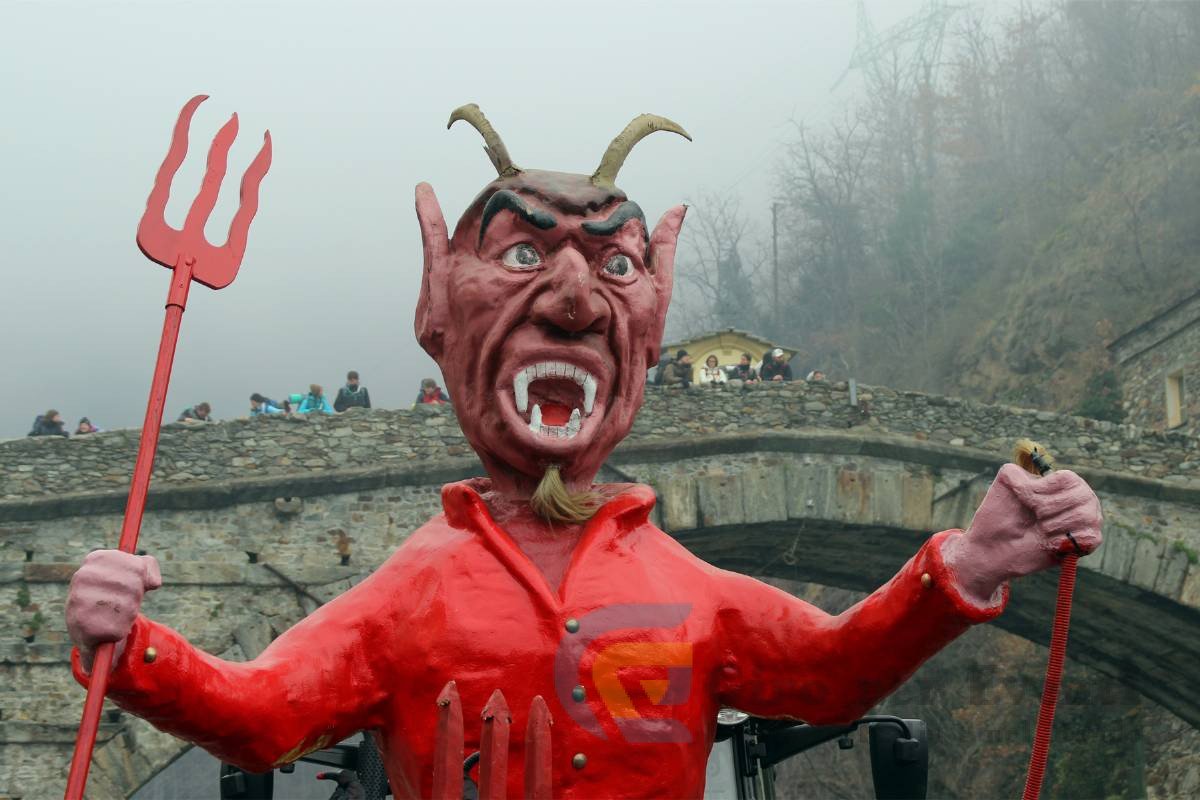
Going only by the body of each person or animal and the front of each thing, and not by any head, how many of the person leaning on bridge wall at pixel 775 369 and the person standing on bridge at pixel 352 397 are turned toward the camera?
2

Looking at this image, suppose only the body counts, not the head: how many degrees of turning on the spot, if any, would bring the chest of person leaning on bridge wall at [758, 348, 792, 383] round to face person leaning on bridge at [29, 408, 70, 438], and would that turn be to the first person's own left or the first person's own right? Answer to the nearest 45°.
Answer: approximately 90° to the first person's own right

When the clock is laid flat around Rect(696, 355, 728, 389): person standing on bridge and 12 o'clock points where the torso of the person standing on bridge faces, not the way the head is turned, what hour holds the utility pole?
The utility pole is roughly at 6 o'clock from the person standing on bridge.

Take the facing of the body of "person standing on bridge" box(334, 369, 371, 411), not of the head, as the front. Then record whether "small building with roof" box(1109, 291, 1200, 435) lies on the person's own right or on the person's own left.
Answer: on the person's own left

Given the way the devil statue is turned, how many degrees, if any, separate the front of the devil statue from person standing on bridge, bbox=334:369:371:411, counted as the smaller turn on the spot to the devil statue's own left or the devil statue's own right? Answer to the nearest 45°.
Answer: approximately 180°

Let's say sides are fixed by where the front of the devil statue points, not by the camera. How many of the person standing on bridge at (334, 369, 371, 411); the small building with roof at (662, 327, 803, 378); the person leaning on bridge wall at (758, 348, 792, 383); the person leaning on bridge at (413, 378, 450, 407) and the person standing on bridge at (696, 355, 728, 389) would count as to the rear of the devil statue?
5

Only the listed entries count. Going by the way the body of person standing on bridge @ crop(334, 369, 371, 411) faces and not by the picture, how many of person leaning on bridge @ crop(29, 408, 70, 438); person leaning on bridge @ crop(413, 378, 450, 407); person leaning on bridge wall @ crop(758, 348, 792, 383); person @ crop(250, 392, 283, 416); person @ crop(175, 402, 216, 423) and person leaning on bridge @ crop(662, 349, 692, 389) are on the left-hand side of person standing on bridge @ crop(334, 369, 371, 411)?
3

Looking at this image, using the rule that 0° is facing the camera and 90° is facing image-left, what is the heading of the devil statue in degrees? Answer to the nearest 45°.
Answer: approximately 0°

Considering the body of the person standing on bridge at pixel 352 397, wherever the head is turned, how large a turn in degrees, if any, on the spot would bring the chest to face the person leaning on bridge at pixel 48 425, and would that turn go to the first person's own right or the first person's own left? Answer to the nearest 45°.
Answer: approximately 90° to the first person's own right

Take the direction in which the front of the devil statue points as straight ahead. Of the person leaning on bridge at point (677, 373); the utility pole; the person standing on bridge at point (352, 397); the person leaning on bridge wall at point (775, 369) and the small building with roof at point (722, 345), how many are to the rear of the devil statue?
5
